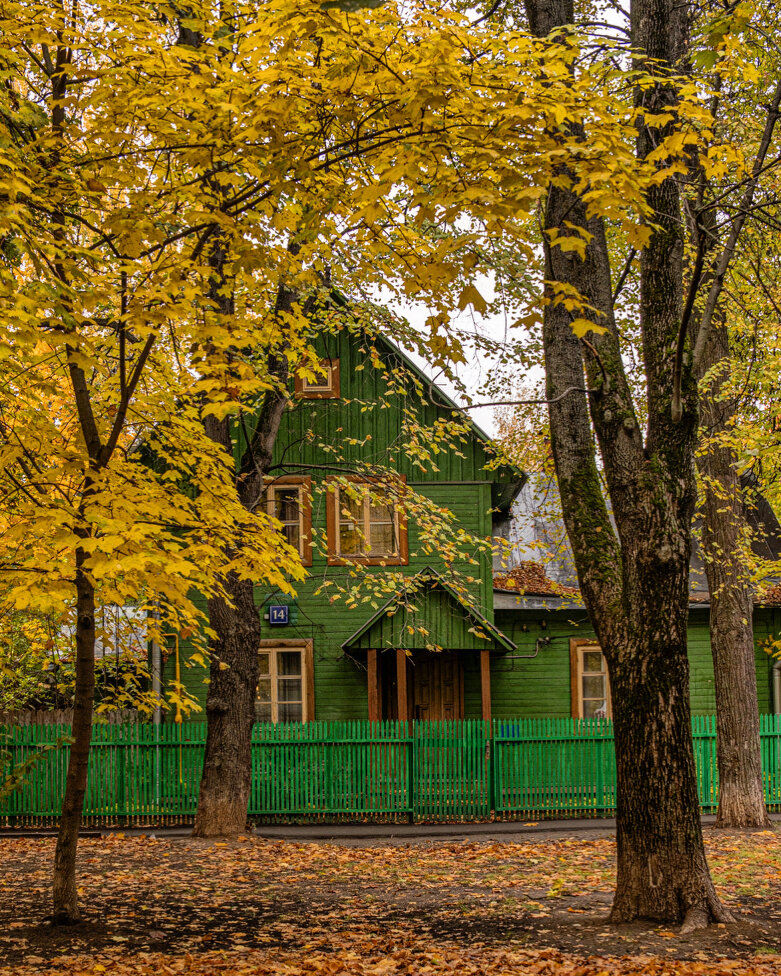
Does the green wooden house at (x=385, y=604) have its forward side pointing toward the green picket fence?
yes

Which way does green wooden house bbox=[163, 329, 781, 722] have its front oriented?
toward the camera

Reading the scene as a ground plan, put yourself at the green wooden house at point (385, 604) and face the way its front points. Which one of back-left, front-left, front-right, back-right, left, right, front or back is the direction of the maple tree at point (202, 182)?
front

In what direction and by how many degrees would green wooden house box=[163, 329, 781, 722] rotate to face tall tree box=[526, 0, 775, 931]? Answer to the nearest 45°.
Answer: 0° — it already faces it
